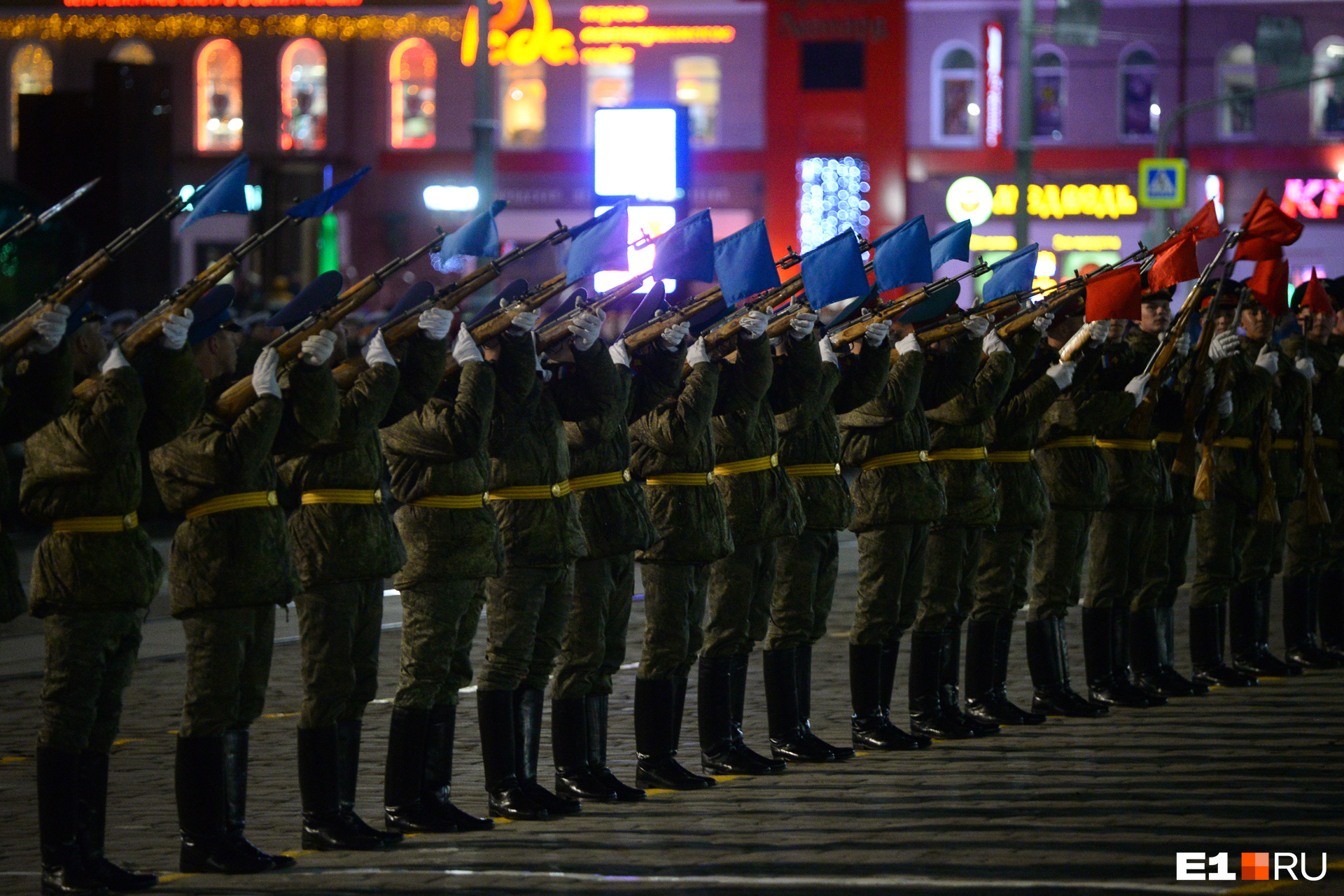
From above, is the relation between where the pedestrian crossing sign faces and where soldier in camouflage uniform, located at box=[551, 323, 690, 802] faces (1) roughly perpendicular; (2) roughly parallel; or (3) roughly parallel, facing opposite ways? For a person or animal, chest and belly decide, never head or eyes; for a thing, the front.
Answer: roughly perpendicular

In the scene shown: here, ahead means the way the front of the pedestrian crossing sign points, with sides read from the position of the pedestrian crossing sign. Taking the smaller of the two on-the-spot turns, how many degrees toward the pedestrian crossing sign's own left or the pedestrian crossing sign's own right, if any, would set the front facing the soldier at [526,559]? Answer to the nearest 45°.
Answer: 0° — it already faces them

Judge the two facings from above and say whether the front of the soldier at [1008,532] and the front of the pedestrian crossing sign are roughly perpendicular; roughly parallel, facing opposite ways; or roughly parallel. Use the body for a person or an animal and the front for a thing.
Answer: roughly perpendicular

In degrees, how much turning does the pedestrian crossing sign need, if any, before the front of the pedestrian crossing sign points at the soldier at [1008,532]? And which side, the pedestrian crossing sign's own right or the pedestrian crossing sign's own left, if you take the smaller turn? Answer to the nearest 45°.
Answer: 0° — it already faces them
